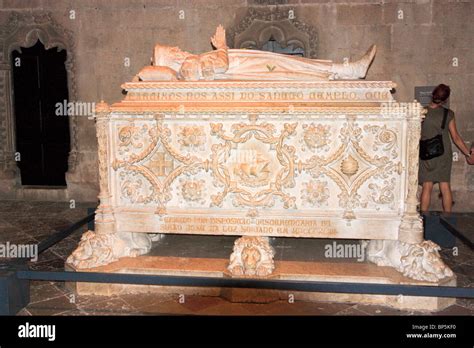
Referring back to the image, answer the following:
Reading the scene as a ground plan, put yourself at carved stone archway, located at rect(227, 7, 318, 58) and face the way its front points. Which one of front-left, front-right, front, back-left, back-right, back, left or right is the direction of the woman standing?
front-left

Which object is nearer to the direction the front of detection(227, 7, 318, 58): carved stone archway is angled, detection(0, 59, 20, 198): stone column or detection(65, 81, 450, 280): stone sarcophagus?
the stone sarcophagus

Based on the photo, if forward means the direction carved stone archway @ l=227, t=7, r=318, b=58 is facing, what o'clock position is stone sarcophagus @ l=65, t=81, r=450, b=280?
The stone sarcophagus is roughly at 12 o'clock from the carved stone archway.

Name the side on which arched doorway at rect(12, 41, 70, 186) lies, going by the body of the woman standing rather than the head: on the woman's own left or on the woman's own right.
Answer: on the woman's own left

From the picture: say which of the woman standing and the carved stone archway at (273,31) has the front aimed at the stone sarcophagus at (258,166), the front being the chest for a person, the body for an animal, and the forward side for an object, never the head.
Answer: the carved stone archway

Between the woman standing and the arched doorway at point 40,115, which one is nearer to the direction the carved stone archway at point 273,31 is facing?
the woman standing

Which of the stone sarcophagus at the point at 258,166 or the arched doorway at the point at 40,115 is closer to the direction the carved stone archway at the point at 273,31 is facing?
the stone sarcophagus

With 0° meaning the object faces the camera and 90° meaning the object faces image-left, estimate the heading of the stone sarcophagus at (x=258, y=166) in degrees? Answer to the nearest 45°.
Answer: approximately 0°

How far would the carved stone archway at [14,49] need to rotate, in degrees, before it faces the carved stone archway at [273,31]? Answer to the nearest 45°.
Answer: approximately 45° to its left

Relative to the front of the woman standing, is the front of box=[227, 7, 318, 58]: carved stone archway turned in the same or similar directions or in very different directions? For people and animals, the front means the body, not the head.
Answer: very different directions

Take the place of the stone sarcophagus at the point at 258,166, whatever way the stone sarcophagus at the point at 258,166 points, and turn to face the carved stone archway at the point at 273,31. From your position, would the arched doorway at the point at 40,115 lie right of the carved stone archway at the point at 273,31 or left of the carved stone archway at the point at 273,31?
left
